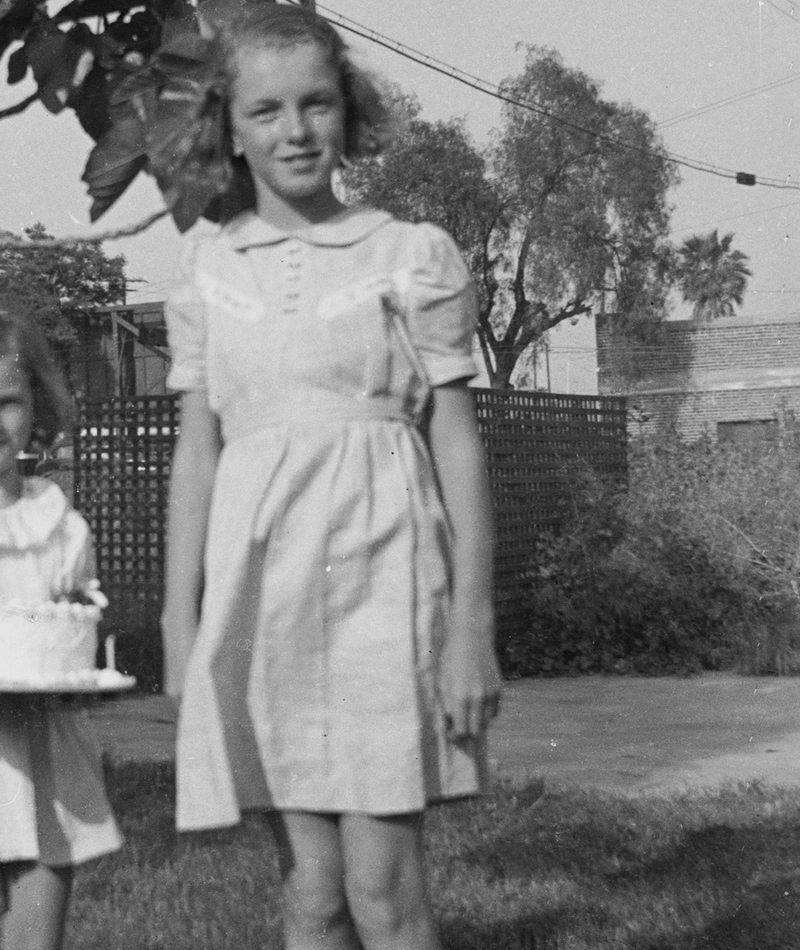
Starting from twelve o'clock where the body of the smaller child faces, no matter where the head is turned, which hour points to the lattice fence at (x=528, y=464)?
The lattice fence is roughly at 7 o'clock from the smaller child.

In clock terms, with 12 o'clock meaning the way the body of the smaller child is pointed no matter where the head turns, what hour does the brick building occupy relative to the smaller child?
The brick building is roughly at 7 o'clock from the smaller child.

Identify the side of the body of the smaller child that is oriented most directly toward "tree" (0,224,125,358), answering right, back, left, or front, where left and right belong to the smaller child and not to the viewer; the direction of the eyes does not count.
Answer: back

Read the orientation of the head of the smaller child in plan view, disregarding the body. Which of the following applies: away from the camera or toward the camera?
toward the camera

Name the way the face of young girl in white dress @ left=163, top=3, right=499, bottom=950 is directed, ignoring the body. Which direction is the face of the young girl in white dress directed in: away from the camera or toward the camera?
toward the camera

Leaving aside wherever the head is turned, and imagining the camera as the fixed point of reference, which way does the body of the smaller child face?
toward the camera

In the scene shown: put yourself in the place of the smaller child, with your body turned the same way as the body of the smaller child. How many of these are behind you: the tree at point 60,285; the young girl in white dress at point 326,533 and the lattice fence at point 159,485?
2

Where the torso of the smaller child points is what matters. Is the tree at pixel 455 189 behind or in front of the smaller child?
behind

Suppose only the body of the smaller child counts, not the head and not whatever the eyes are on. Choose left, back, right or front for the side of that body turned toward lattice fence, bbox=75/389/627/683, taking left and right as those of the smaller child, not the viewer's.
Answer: back
